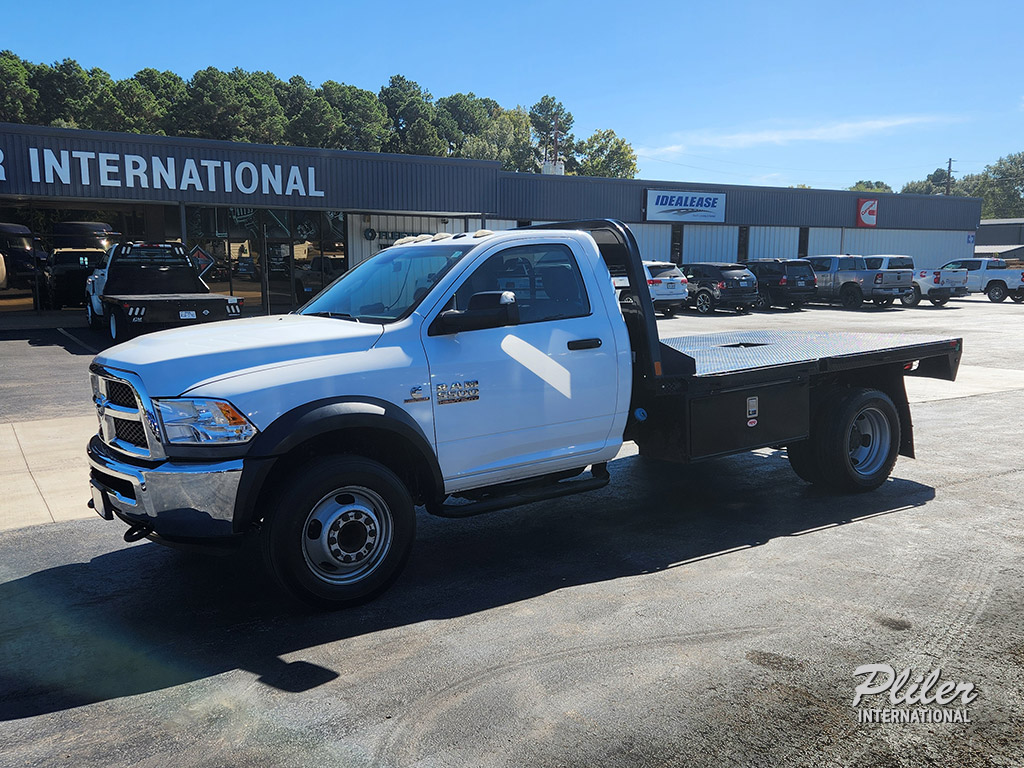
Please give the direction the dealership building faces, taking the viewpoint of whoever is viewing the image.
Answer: facing the viewer and to the right of the viewer

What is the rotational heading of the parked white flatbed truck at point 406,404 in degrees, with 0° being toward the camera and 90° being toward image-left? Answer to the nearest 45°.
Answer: approximately 45°

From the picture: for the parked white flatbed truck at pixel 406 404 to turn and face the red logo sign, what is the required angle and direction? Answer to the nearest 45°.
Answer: approximately 180°

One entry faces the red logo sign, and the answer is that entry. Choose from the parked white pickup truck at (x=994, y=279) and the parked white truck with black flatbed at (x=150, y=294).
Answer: the parked white pickup truck

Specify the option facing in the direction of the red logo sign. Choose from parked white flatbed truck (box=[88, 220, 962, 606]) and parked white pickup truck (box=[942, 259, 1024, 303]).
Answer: parked white pickup truck (box=[942, 259, 1024, 303])

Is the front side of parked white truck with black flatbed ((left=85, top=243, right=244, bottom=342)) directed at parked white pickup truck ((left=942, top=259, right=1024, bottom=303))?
no

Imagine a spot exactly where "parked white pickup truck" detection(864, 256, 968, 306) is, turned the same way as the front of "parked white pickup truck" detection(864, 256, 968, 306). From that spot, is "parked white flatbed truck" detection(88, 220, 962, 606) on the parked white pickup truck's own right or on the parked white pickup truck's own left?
on the parked white pickup truck's own left

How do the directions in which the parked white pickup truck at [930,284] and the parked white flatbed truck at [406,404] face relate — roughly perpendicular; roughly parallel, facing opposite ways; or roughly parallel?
roughly perpendicular

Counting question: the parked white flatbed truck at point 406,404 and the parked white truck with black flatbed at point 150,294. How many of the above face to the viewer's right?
0

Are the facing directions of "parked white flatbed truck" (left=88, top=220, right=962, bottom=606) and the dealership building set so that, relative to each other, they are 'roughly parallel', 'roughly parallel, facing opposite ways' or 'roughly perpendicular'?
roughly perpendicular

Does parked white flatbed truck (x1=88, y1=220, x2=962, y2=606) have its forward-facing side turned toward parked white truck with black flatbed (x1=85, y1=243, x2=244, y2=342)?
no

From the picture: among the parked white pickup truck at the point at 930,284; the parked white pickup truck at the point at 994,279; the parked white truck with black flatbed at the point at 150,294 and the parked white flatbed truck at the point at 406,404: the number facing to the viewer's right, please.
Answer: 0

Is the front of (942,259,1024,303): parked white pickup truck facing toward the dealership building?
no

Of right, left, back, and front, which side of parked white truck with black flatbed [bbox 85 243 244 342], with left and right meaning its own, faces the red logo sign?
right

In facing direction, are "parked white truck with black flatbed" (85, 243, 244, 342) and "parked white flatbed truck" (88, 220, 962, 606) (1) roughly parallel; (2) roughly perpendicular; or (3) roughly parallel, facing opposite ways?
roughly perpendicular

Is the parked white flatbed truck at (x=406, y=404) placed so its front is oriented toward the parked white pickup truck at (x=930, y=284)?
no
